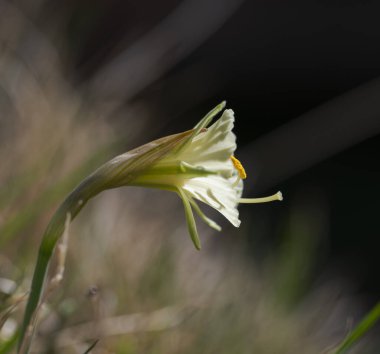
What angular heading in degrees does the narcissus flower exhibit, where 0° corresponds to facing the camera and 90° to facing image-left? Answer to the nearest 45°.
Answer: approximately 270°
